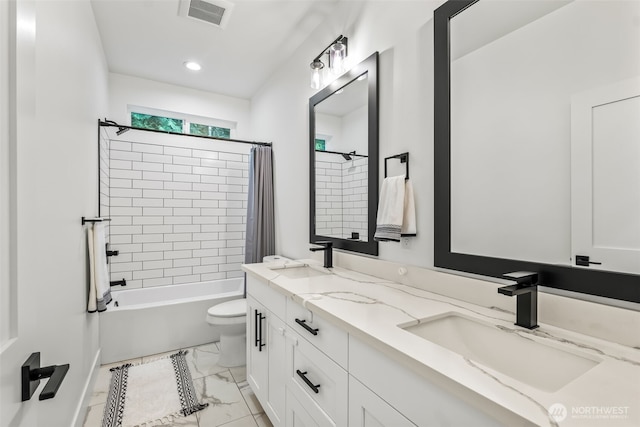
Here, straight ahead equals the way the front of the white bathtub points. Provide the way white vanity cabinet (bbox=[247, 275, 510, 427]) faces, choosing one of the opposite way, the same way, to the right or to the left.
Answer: to the right

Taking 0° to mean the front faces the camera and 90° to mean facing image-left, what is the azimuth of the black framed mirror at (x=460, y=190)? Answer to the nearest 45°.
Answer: approximately 45°

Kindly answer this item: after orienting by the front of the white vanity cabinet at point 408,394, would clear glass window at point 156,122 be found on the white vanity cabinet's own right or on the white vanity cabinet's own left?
on the white vanity cabinet's own right

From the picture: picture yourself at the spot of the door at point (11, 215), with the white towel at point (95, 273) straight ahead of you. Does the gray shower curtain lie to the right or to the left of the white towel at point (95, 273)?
right
